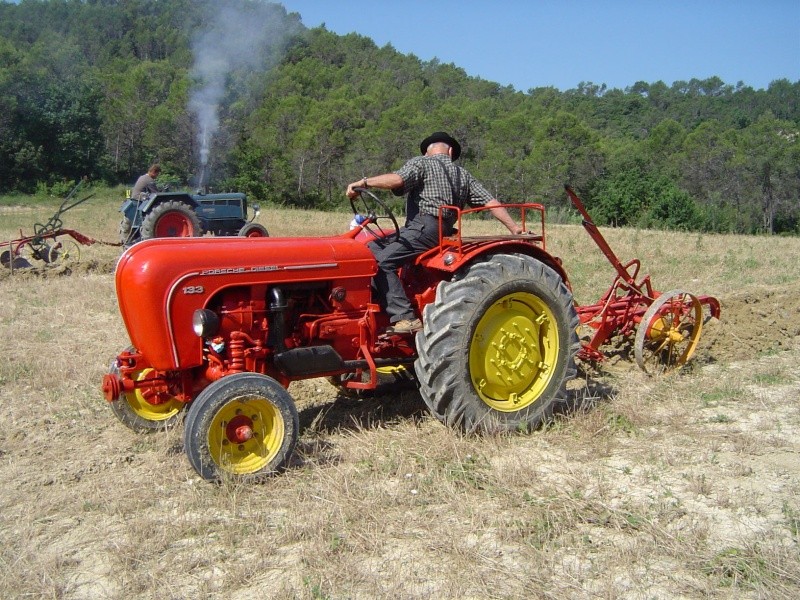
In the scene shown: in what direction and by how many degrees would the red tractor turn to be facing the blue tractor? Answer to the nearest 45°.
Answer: approximately 135° to its right

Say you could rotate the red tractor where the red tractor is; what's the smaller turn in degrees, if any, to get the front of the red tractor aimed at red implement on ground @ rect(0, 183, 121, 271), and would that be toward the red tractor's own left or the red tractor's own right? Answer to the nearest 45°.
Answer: approximately 90° to the red tractor's own right

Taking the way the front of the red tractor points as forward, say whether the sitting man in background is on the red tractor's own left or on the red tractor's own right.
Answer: on the red tractor's own right

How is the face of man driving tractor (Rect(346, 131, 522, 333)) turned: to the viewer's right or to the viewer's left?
to the viewer's left

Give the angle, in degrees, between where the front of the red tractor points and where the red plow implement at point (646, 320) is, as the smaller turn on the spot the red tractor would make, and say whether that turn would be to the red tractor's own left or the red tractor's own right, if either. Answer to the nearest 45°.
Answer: approximately 180°

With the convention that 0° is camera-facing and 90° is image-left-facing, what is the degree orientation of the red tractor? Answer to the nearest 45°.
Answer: approximately 45°
